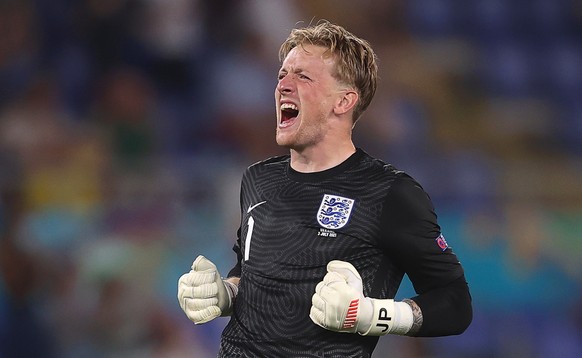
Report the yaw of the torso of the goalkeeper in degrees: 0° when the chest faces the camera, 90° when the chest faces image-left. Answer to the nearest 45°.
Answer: approximately 45°

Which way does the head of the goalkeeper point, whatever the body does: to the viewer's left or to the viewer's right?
to the viewer's left
